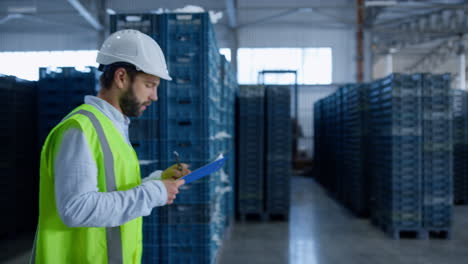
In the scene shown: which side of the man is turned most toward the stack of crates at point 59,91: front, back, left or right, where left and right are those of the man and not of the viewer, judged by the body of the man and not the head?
left

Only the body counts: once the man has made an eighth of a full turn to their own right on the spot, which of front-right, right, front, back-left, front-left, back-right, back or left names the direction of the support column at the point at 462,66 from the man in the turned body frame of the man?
left

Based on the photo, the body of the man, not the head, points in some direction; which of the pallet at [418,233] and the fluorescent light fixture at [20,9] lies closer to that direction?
the pallet

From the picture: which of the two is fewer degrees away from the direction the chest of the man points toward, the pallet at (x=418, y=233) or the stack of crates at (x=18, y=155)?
the pallet

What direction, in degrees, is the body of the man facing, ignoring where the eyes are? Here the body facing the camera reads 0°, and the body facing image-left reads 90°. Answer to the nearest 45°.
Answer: approximately 270°

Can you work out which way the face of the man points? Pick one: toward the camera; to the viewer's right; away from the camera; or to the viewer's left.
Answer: to the viewer's right

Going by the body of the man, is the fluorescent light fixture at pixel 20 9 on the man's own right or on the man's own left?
on the man's own left
